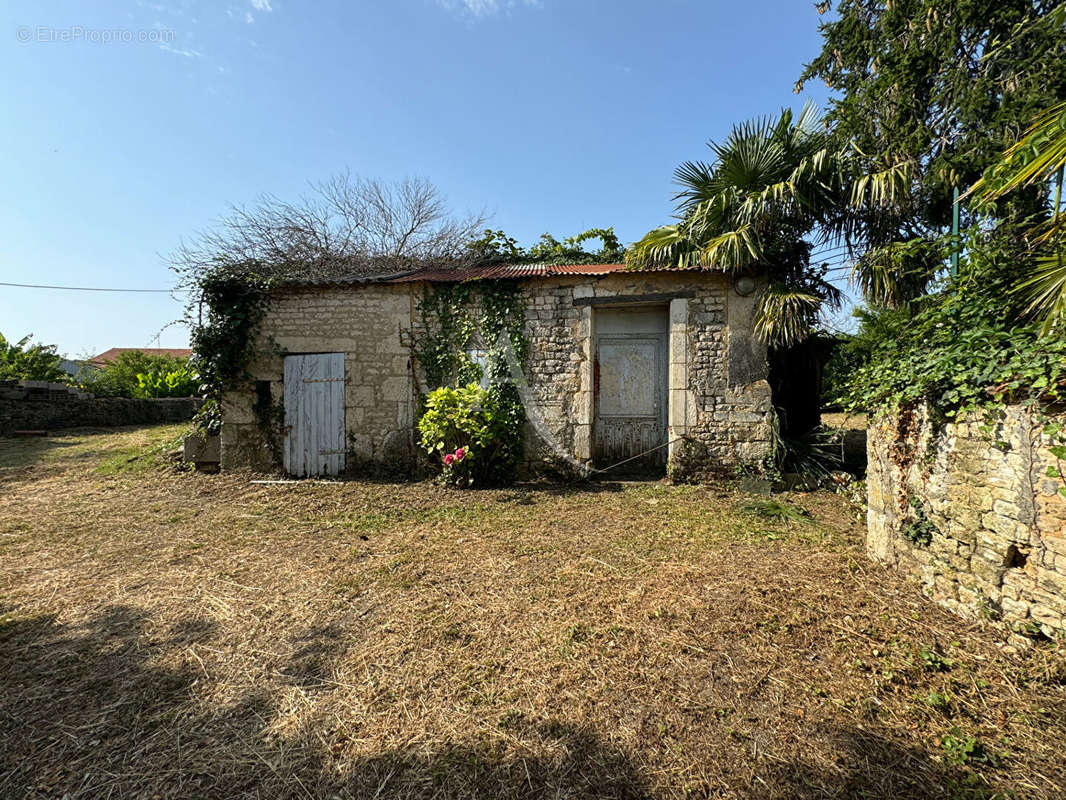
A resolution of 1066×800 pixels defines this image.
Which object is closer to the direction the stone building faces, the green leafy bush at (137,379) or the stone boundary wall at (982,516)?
the stone boundary wall

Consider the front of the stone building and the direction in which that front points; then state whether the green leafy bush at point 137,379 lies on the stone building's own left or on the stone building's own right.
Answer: on the stone building's own right

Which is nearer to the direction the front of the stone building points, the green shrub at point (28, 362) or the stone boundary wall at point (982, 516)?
the stone boundary wall

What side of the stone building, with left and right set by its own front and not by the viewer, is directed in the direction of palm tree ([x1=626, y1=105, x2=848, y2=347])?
left

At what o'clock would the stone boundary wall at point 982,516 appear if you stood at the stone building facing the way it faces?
The stone boundary wall is roughly at 11 o'clock from the stone building.

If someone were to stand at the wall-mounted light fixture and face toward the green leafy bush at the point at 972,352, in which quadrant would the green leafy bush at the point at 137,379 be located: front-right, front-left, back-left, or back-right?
back-right

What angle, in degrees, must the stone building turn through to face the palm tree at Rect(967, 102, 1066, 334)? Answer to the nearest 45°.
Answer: approximately 45° to its left

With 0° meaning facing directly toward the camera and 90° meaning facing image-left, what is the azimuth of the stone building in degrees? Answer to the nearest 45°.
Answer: approximately 0°

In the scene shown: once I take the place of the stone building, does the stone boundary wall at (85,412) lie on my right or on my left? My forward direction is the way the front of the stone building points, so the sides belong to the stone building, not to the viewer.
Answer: on my right

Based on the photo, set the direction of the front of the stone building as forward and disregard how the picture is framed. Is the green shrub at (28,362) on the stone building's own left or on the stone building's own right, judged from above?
on the stone building's own right

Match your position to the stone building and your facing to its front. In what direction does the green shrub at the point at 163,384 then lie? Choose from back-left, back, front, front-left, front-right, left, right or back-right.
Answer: back-right
